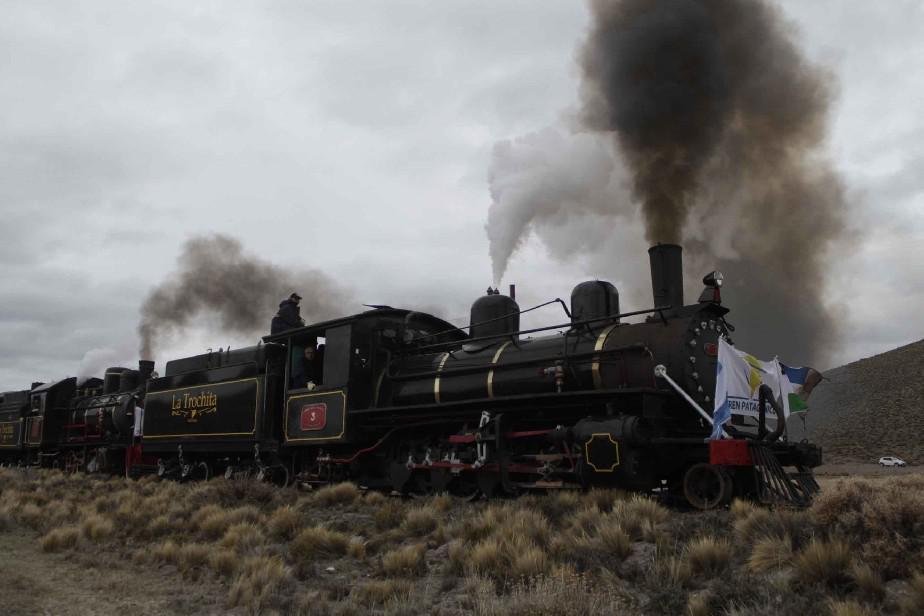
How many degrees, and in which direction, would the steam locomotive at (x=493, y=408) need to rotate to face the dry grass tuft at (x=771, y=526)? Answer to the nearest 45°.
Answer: approximately 45° to its right

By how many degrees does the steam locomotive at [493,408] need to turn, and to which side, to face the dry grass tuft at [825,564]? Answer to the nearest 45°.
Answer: approximately 45° to its right

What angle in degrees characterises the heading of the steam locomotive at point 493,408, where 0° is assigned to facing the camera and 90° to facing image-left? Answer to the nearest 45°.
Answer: approximately 315°

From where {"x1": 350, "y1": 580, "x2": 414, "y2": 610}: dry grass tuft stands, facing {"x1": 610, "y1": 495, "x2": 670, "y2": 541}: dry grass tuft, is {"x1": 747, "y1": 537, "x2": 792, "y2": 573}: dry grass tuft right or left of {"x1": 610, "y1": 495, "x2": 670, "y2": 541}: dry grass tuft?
right

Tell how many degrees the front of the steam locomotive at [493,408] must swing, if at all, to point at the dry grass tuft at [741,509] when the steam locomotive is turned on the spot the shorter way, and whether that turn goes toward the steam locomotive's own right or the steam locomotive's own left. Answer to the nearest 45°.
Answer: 0° — it already faces it

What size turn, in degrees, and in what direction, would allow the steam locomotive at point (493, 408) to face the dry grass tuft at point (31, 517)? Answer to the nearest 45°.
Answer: approximately 135° to its right

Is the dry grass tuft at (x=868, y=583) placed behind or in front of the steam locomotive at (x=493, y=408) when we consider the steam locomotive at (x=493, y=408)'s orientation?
in front

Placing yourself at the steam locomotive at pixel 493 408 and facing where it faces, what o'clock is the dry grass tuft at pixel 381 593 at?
The dry grass tuft is roughly at 2 o'clock from the steam locomotive.

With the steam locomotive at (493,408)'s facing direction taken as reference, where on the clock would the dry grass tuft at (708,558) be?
The dry grass tuft is roughly at 1 o'clock from the steam locomotive.
